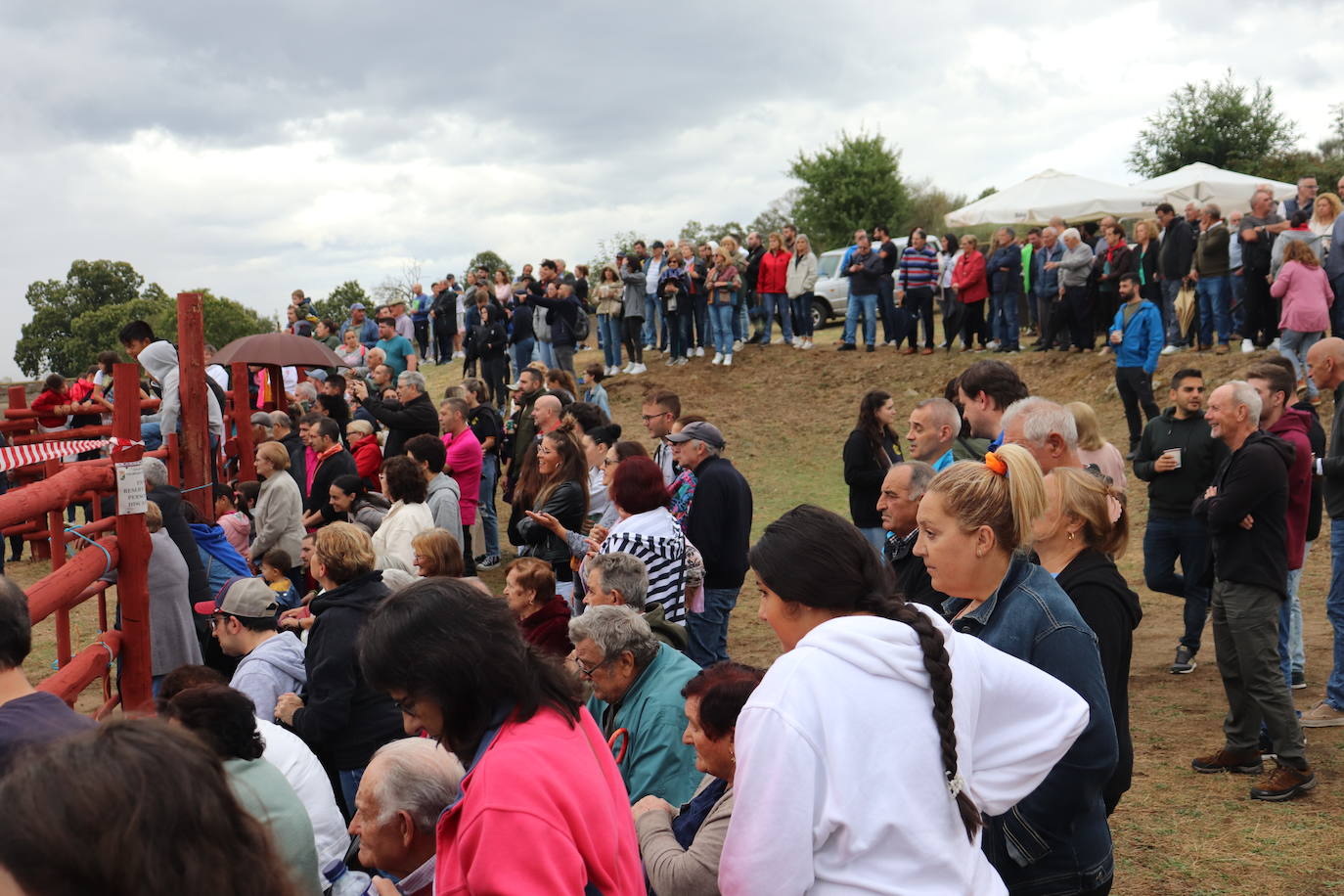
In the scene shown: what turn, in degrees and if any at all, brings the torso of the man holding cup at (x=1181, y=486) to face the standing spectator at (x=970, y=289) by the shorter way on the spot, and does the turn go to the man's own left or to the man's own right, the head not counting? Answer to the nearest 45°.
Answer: approximately 180°

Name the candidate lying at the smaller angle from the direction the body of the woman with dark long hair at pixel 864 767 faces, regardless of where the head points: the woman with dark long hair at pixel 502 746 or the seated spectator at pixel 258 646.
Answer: the seated spectator

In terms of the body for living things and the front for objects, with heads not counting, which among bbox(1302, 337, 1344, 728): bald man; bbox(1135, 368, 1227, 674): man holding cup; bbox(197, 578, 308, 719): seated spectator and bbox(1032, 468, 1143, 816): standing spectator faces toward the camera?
the man holding cup

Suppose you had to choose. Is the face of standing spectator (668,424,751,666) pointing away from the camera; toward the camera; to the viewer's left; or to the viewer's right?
to the viewer's left

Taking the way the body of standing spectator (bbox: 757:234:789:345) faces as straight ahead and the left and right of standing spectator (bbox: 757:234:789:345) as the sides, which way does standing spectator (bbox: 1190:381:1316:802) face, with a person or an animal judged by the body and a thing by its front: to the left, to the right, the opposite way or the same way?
to the right

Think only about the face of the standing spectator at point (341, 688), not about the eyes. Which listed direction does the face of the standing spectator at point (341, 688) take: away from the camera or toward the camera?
away from the camera

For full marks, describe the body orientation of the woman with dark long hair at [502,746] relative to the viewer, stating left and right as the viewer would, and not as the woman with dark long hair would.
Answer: facing to the left of the viewer

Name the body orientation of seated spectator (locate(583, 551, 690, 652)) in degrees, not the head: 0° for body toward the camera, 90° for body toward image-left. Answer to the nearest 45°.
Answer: approximately 90°

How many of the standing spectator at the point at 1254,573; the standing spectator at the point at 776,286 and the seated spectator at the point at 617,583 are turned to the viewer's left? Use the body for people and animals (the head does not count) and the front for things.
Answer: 2

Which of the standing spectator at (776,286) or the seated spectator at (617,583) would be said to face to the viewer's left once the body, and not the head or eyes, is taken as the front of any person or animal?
the seated spectator

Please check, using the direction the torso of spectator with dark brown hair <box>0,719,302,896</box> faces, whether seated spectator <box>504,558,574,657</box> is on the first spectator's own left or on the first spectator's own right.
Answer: on the first spectator's own right

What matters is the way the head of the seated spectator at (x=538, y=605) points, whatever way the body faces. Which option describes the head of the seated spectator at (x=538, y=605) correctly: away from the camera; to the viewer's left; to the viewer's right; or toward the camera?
to the viewer's left

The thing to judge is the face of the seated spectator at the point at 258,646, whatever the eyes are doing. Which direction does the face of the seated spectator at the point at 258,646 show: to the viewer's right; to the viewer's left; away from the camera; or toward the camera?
to the viewer's left

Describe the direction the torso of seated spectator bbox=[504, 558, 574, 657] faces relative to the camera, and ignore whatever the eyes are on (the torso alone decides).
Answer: to the viewer's left

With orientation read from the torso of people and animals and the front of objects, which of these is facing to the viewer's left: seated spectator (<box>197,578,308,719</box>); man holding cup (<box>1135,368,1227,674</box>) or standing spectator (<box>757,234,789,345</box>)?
the seated spectator

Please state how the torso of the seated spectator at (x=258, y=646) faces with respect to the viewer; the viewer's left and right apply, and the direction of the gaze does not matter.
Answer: facing to the left of the viewer
